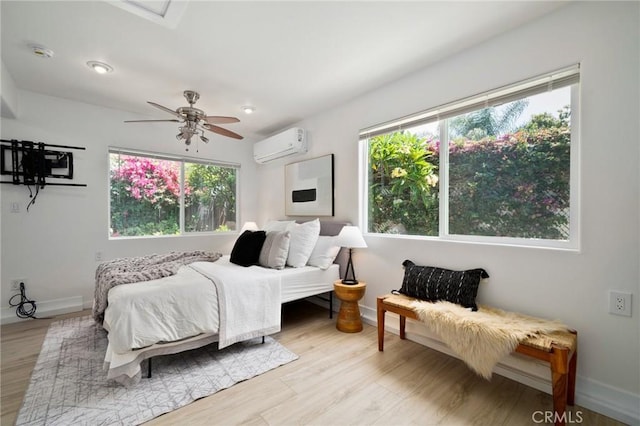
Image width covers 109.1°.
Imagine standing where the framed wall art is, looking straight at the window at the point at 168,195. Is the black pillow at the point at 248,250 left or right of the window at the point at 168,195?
left

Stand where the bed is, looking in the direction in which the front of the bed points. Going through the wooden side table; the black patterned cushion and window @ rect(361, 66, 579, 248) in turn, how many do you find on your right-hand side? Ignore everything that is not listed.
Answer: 0

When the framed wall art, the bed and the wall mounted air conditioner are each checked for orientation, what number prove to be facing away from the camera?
0

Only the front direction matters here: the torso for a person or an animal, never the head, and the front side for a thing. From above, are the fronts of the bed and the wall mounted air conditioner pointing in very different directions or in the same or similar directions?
same or similar directions

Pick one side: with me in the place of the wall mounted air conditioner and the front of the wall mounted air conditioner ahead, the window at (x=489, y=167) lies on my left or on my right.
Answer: on my left

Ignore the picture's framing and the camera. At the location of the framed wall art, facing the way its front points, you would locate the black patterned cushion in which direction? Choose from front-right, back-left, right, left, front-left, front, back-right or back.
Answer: left

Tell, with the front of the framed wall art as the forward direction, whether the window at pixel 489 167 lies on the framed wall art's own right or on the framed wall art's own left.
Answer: on the framed wall art's own left

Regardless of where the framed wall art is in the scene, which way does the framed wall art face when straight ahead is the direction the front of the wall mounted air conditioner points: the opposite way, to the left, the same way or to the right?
the same way

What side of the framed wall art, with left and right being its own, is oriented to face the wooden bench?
left

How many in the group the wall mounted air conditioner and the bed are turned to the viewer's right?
0

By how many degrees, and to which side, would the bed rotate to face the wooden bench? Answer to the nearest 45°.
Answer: approximately 90° to its left

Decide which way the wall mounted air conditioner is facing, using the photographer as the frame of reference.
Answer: facing the viewer and to the left of the viewer

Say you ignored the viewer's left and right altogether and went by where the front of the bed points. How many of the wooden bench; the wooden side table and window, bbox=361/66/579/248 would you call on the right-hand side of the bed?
0

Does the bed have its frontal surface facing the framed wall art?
no
